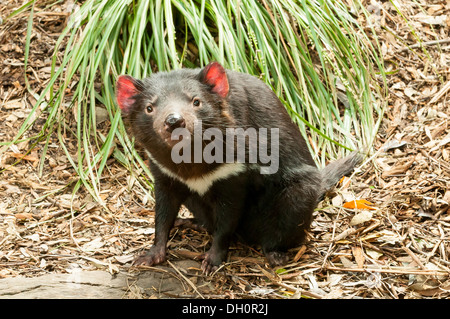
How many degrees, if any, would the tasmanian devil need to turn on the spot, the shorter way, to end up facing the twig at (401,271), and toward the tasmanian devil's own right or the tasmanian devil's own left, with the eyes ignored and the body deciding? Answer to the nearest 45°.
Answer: approximately 90° to the tasmanian devil's own left

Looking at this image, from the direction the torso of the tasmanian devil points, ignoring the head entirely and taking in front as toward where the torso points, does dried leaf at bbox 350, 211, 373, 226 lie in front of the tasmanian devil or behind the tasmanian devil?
behind

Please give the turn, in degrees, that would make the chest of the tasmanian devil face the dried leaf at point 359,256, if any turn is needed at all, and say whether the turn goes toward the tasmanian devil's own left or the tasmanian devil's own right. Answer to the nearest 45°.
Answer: approximately 135° to the tasmanian devil's own left

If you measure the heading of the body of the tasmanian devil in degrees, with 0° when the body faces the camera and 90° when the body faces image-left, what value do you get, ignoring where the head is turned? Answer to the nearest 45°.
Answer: approximately 45°

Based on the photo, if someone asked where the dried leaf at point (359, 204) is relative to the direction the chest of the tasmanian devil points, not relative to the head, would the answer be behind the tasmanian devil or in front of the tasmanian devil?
behind

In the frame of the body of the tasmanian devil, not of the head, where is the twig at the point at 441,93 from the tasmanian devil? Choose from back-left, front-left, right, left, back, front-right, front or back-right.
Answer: back
